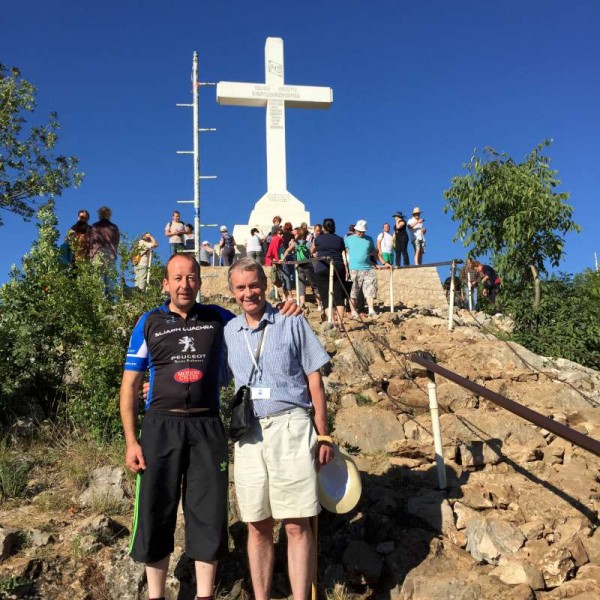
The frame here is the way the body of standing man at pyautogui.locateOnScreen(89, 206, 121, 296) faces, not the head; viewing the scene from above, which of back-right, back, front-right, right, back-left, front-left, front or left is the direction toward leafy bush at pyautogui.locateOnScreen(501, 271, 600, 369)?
right

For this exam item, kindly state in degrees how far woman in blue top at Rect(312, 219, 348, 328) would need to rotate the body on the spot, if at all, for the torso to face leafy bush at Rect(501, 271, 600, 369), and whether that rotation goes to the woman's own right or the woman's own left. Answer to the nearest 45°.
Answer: approximately 45° to the woman's own right

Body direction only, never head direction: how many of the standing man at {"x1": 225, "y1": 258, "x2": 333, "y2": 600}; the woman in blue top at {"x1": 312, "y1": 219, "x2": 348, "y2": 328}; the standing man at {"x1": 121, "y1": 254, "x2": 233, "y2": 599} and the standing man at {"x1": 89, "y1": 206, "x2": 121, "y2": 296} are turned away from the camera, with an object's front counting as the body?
2

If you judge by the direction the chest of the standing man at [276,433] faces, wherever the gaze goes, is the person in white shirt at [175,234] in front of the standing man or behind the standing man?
behind

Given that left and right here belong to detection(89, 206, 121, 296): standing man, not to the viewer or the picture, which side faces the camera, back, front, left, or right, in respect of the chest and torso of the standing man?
back

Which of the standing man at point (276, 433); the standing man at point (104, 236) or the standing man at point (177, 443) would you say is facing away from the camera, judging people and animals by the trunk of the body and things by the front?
the standing man at point (104, 236)

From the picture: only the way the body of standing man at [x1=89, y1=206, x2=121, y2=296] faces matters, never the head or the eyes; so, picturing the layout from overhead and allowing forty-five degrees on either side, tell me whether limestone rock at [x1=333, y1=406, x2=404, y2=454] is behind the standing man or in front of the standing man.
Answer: behind

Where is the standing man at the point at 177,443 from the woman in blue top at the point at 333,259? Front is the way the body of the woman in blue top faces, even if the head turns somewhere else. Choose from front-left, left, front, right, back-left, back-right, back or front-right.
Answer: back

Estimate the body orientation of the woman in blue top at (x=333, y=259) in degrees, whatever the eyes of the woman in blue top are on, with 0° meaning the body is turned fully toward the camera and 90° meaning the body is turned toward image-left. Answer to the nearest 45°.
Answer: approximately 180°
